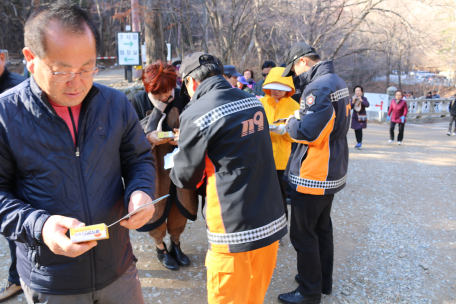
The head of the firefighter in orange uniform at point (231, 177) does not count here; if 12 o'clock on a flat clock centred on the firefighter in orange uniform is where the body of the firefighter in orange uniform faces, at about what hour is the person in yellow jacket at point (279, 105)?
The person in yellow jacket is roughly at 2 o'clock from the firefighter in orange uniform.

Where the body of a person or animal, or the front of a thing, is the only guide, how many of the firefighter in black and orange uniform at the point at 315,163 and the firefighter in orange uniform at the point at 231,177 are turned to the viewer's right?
0

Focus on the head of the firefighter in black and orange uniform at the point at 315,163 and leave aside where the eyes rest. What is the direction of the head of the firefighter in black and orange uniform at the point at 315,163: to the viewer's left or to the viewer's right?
to the viewer's left

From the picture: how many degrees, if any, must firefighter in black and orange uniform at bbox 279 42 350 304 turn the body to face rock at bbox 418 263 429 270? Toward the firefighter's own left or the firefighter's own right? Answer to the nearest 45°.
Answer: approximately 135° to the firefighter's own right

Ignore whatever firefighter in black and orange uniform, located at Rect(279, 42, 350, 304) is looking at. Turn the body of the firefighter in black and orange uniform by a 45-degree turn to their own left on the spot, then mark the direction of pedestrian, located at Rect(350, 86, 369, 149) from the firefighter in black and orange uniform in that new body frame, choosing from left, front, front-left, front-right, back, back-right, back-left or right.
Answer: back-right

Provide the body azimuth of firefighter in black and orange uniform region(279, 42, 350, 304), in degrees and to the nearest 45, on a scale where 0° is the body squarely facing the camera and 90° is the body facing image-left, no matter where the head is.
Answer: approximately 90°

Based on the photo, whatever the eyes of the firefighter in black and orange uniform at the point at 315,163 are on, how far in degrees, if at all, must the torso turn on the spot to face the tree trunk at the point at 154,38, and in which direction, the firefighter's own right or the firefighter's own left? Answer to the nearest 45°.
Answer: approximately 45° to the firefighter's own right

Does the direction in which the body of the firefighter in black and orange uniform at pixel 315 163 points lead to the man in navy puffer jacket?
no

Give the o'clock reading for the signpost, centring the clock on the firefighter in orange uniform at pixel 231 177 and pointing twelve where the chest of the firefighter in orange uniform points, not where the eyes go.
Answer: The signpost is roughly at 1 o'clock from the firefighter in orange uniform.

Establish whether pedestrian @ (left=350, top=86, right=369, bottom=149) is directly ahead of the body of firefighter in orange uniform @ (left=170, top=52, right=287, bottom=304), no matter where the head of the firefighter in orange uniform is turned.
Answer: no

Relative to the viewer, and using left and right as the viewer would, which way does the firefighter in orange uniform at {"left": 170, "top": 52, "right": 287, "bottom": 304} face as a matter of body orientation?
facing away from the viewer and to the left of the viewer

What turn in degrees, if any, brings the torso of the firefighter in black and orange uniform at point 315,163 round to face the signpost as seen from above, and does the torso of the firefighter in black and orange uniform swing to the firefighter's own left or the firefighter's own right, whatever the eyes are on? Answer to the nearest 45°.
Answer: approximately 45° to the firefighter's own right
